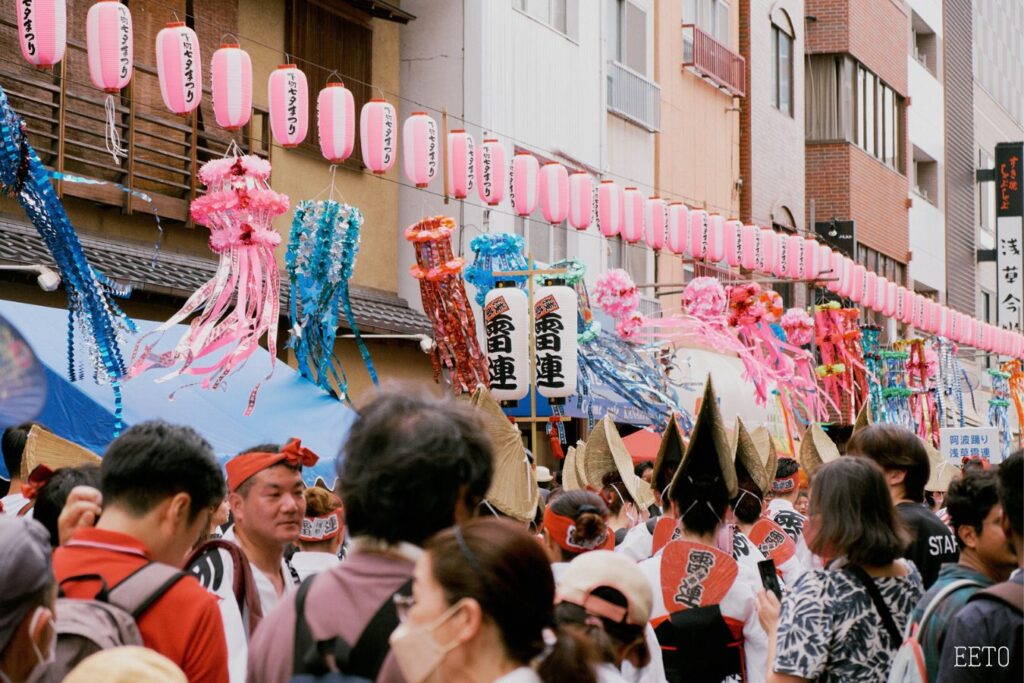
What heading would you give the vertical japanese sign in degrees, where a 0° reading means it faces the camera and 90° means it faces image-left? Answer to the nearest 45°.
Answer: approximately 0°

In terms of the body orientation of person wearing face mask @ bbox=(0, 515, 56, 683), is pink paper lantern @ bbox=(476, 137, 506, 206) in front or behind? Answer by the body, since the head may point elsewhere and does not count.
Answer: in front

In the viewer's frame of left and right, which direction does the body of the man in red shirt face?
facing away from the viewer and to the right of the viewer

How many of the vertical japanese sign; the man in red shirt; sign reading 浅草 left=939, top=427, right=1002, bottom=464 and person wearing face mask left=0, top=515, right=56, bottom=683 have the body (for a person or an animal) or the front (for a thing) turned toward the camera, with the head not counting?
2

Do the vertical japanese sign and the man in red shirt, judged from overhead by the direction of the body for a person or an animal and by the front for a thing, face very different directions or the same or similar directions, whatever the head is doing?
very different directions

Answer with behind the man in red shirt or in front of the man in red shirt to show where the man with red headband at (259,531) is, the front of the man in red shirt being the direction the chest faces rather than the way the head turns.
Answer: in front

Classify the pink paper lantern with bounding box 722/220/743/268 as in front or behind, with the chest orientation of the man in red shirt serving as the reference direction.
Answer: in front

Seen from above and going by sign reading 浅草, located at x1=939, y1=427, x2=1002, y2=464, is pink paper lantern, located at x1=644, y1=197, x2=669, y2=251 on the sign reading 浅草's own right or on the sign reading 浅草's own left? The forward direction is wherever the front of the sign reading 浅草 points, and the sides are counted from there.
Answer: on the sign reading 浅草's own right

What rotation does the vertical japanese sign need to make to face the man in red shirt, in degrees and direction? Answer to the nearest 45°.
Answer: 0° — it already faces them

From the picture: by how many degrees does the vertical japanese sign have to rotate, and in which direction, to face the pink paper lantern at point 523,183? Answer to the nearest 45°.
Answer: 0° — it already faces it

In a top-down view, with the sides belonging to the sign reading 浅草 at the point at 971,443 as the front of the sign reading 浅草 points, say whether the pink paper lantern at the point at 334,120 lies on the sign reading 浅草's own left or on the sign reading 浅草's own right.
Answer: on the sign reading 浅草's own right

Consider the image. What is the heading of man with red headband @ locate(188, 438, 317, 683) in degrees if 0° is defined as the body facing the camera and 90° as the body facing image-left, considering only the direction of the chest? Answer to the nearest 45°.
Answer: approximately 315°

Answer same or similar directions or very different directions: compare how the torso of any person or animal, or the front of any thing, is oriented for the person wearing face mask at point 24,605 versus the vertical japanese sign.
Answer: very different directions
